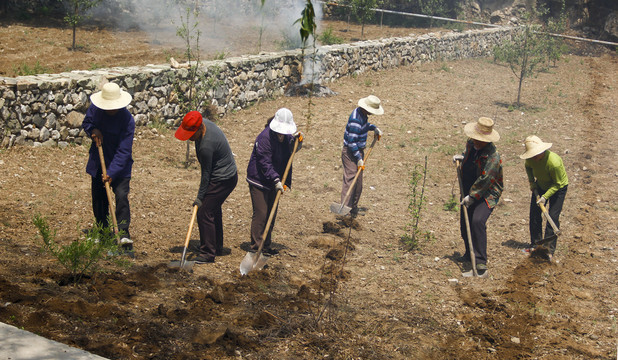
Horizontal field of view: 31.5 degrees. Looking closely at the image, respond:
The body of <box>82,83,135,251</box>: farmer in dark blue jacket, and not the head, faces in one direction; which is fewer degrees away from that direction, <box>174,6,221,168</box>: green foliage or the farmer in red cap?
the farmer in red cap

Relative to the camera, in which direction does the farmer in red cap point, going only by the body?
to the viewer's left

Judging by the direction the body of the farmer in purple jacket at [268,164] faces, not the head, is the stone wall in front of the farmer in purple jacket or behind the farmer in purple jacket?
behind

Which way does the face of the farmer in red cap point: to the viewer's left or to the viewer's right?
to the viewer's left

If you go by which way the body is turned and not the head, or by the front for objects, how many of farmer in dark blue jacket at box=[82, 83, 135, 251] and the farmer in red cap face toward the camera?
1

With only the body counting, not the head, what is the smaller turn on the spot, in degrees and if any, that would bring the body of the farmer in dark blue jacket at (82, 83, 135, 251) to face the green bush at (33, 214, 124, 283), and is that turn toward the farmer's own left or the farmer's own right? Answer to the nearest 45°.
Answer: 0° — they already face it

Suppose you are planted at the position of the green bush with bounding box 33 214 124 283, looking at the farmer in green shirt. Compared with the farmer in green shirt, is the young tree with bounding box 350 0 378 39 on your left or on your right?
left
